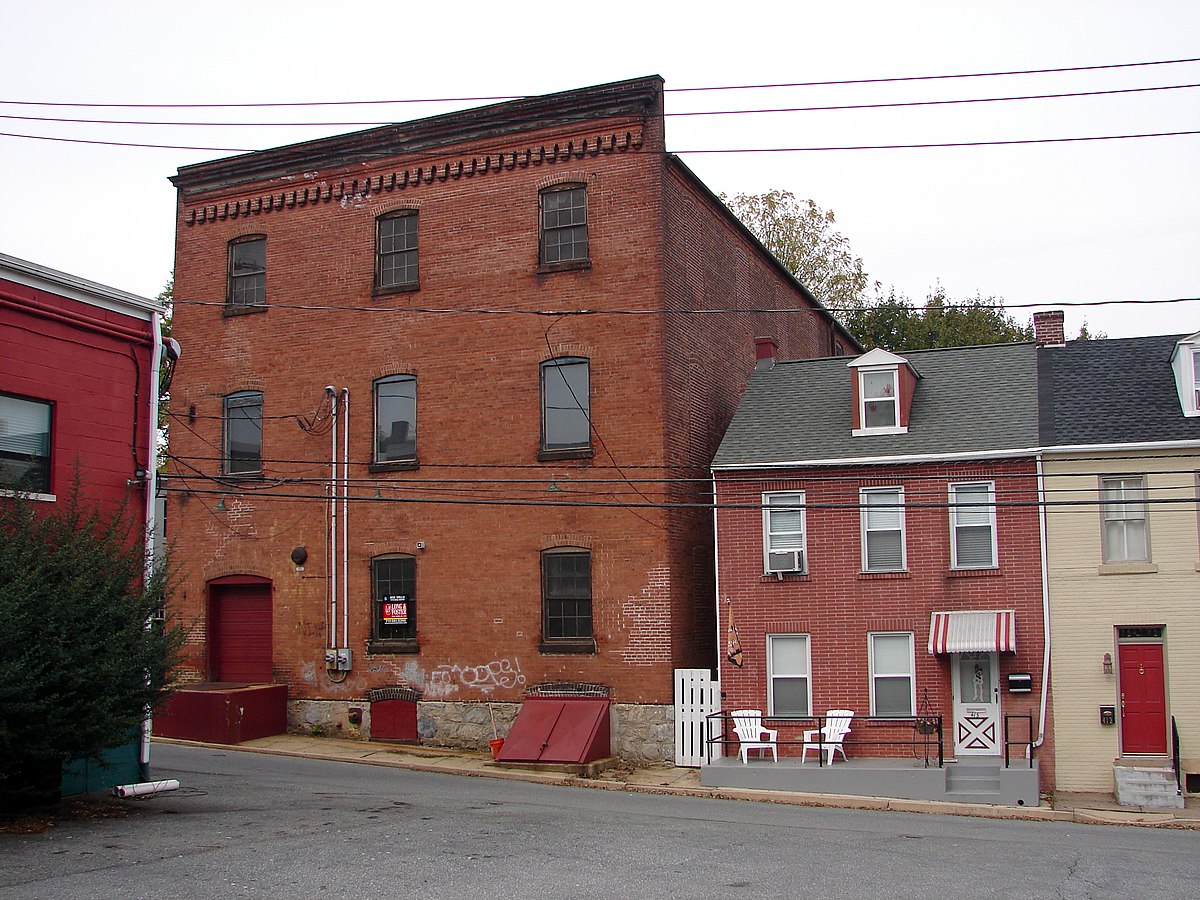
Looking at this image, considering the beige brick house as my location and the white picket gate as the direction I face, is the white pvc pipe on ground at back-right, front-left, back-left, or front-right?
front-left

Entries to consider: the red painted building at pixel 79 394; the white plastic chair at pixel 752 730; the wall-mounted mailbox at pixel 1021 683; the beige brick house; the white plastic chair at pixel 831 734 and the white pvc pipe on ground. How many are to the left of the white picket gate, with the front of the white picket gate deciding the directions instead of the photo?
4

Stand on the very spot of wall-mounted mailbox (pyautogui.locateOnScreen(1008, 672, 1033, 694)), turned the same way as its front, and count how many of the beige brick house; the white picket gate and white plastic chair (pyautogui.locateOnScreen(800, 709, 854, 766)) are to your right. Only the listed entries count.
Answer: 2

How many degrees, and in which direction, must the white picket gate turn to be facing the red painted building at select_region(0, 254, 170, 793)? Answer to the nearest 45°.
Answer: approximately 45° to its right

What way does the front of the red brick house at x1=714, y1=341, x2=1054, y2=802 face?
toward the camera

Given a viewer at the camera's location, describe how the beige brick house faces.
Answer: facing the viewer

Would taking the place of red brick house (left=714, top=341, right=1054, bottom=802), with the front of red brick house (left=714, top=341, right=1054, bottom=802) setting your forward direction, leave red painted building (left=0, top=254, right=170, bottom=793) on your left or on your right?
on your right

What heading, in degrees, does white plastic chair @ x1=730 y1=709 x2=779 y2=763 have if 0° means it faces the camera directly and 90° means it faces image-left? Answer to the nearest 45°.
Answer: approximately 315°

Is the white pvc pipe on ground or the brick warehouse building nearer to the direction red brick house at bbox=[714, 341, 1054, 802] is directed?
the white pvc pipe on ground

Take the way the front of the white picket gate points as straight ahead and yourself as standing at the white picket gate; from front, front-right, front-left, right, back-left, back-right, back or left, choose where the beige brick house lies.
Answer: left

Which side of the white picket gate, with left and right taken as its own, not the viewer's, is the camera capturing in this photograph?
front

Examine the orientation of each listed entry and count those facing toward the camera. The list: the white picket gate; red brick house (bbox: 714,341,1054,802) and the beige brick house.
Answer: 3

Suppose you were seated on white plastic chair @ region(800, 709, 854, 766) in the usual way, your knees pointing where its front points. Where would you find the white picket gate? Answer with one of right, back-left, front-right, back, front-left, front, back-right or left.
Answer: front-right
